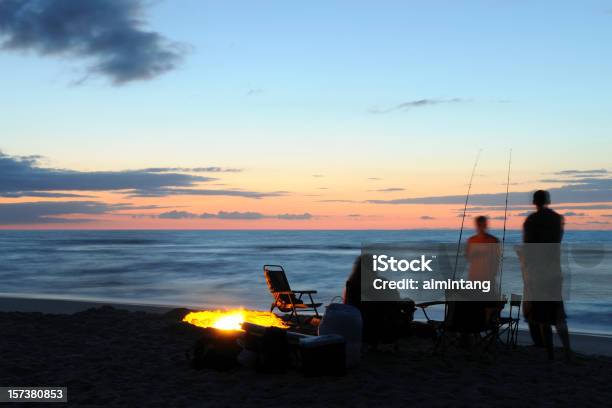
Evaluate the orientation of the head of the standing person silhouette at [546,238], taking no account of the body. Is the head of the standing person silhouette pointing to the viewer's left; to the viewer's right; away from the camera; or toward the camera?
away from the camera

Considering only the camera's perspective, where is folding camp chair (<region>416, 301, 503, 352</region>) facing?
facing away from the viewer and to the left of the viewer

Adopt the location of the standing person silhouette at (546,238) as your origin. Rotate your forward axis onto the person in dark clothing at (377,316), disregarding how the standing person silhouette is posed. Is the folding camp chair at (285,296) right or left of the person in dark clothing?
right

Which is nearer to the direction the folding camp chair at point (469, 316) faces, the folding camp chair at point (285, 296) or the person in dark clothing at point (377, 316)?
the folding camp chair
